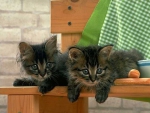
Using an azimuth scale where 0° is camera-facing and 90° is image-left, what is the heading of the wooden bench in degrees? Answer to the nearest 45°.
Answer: approximately 0°

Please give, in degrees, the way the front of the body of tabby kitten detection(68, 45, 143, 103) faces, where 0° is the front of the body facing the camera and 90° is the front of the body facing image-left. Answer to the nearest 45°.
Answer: approximately 45°
